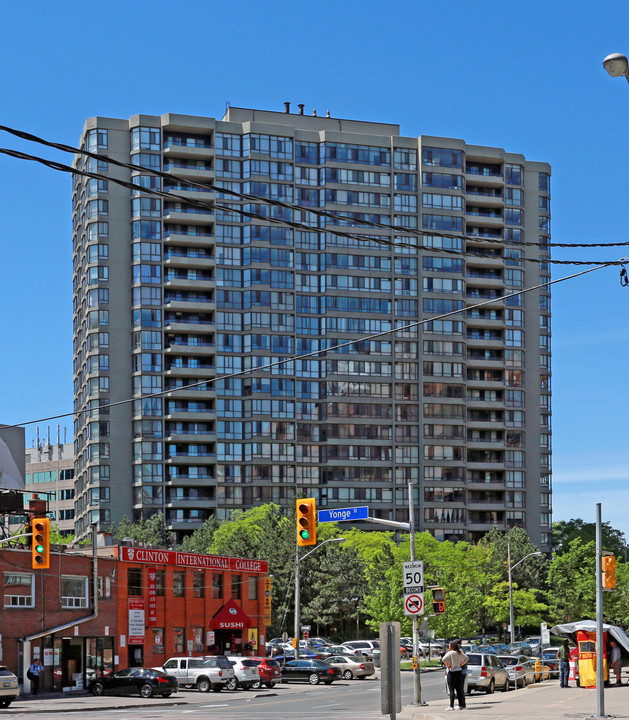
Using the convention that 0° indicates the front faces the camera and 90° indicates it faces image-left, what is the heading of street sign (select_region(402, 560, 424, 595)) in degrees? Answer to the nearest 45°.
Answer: approximately 0°

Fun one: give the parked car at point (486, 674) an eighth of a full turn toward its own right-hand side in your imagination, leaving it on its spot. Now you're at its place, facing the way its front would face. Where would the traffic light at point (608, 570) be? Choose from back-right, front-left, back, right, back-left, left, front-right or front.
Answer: right

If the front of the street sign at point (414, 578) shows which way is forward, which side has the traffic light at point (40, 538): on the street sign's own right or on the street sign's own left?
on the street sign's own right

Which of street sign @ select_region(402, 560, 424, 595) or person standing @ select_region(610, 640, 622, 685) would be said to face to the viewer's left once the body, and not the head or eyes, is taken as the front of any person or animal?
the person standing
